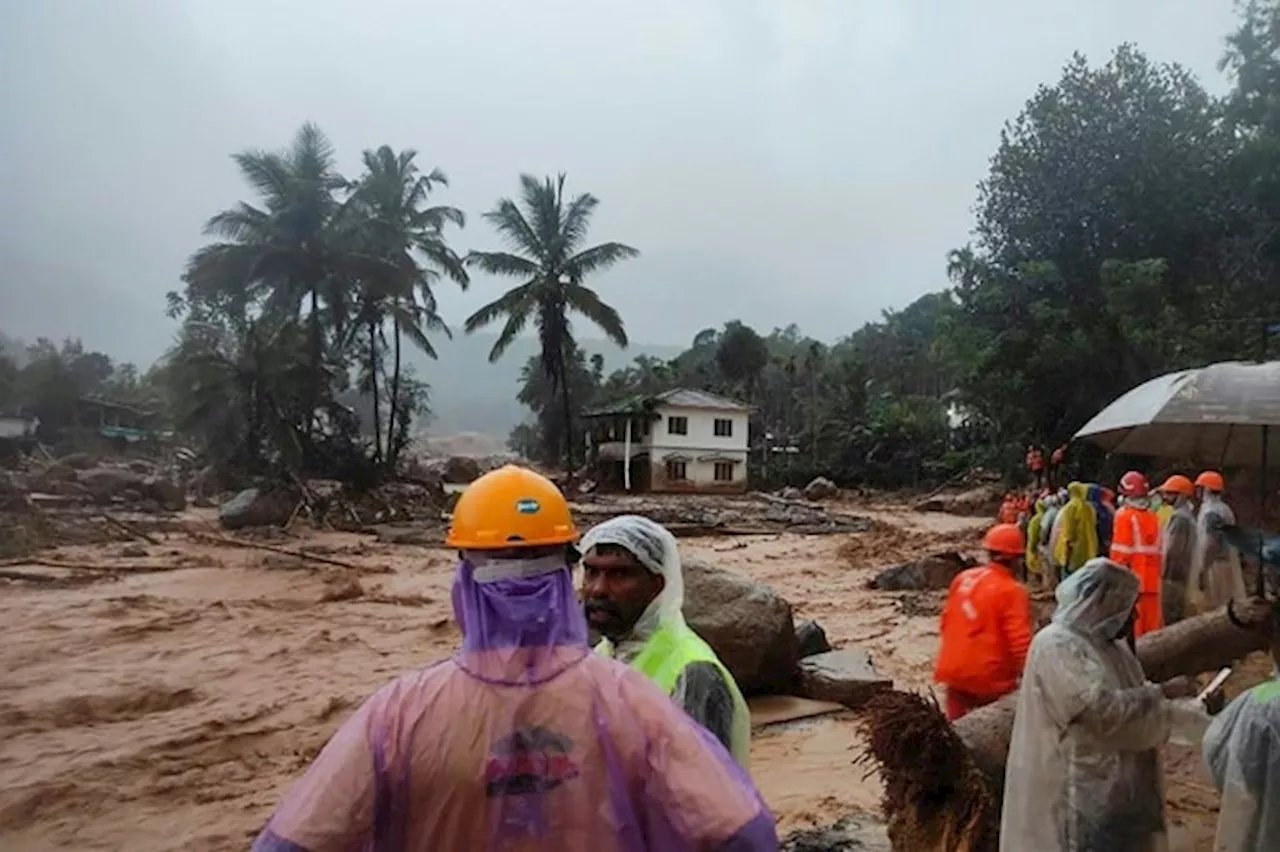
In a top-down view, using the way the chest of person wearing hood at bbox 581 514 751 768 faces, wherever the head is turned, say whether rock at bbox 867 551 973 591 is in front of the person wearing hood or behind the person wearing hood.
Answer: behind

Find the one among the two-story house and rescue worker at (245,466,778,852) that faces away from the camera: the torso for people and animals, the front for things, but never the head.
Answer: the rescue worker

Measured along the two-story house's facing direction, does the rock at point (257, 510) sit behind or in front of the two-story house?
in front

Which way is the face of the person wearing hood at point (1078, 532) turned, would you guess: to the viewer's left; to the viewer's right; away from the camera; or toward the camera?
away from the camera

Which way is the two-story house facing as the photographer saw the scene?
facing the viewer and to the left of the viewer

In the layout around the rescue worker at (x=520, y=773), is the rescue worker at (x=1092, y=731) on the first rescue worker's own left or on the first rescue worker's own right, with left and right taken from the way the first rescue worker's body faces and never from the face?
on the first rescue worker's own right

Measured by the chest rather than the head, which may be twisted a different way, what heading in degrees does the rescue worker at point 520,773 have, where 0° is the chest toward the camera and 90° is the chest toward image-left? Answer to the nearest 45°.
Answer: approximately 180°

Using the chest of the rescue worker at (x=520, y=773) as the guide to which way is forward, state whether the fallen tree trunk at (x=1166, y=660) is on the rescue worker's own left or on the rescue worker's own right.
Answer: on the rescue worker's own right

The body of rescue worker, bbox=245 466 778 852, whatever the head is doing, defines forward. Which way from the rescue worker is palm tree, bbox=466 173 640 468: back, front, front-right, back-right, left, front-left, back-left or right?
front

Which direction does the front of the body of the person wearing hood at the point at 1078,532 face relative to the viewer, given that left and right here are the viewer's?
facing away from the viewer

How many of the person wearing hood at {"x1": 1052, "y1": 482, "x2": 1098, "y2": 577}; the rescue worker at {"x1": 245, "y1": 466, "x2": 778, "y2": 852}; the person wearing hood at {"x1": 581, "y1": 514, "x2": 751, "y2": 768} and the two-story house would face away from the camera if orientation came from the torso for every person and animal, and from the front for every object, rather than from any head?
2

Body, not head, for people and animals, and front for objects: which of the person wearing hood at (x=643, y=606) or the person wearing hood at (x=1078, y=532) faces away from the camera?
the person wearing hood at (x=1078, y=532)

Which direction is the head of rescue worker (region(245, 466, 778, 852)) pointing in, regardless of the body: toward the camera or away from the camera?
away from the camera
